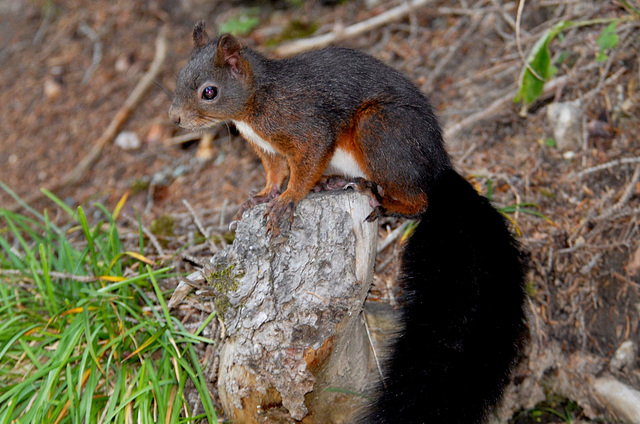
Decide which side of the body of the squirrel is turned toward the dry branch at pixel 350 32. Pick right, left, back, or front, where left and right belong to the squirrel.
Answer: right

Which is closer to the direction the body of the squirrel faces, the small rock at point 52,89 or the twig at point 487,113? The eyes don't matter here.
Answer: the small rock

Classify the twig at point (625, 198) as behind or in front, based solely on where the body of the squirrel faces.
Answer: behind

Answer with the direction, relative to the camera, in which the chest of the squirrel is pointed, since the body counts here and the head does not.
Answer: to the viewer's left

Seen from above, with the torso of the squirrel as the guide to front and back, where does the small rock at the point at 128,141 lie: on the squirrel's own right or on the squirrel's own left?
on the squirrel's own right

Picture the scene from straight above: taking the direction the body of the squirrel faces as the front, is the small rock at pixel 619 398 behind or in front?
behind

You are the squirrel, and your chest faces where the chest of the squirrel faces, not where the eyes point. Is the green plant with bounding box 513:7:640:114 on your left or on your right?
on your right

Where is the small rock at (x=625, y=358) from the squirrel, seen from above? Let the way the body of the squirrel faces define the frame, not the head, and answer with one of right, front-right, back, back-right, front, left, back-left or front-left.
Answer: back

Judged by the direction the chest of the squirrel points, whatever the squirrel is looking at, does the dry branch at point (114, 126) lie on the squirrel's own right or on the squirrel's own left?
on the squirrel's own right
